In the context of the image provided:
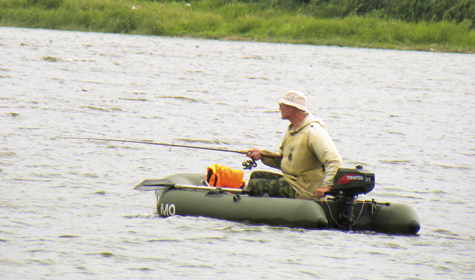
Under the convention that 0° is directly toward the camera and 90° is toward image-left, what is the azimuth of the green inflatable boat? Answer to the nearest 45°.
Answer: approximately 135°
